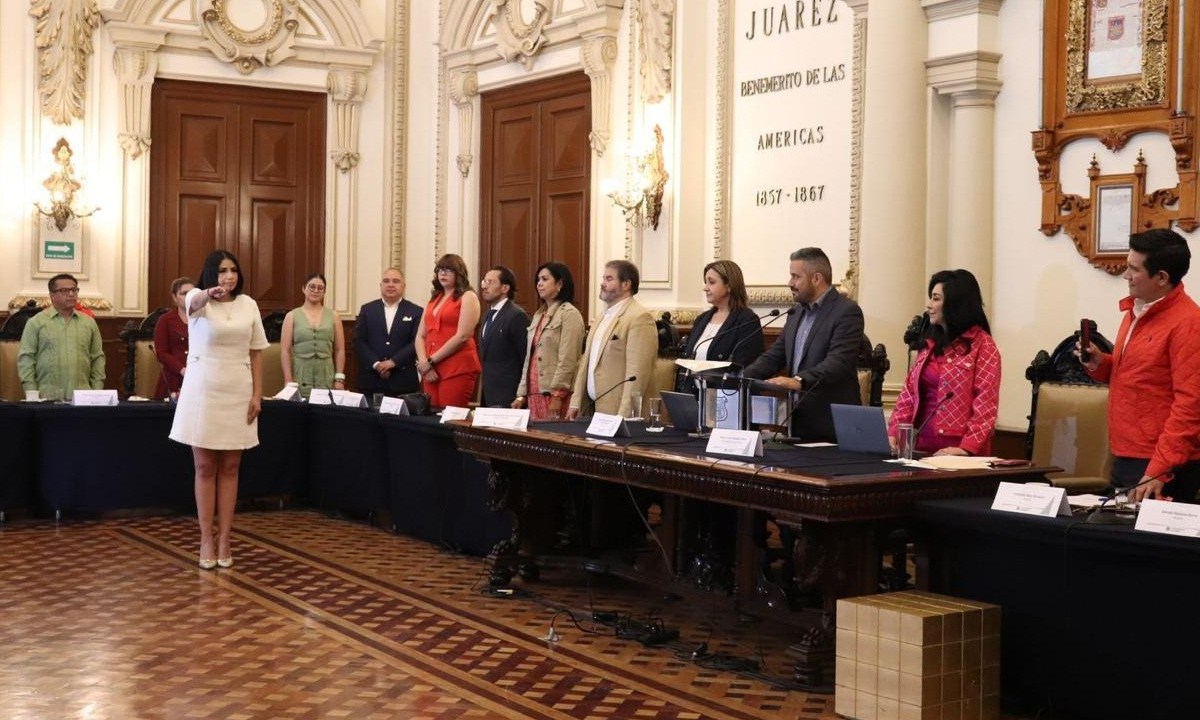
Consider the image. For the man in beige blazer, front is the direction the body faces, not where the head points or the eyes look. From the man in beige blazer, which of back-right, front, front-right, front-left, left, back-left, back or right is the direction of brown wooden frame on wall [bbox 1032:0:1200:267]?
back-left

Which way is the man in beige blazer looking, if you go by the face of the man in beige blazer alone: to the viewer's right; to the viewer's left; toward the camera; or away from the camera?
to the viewer's left

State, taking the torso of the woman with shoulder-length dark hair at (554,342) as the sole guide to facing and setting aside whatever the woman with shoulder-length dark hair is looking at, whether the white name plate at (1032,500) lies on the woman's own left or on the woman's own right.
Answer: on the woman's own left

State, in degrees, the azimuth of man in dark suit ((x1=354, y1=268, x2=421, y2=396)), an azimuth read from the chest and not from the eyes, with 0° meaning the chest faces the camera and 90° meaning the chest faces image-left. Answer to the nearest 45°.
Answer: approximately 0°

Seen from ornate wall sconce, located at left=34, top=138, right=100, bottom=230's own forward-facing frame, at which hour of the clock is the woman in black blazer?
The woman in black blazer is roughly at 11 o'clock from the ornate wall sconce.

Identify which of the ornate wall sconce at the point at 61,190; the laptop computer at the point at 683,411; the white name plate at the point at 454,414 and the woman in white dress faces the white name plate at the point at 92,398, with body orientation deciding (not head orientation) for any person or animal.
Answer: the ornate wall sconce

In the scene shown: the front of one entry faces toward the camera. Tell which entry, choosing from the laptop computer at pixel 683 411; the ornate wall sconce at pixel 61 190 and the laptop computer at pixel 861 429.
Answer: the ornate wall sconce

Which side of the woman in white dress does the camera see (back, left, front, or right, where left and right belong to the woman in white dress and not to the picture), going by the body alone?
front

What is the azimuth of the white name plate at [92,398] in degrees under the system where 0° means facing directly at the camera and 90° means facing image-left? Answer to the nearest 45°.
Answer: approximately 0°

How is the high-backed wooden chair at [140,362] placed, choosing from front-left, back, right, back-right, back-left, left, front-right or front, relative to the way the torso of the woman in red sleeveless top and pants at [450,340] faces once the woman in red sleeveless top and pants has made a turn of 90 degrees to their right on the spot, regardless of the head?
front

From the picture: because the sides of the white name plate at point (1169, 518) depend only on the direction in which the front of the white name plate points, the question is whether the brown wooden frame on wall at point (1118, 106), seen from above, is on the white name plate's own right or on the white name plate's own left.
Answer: on the white name plate's own right
